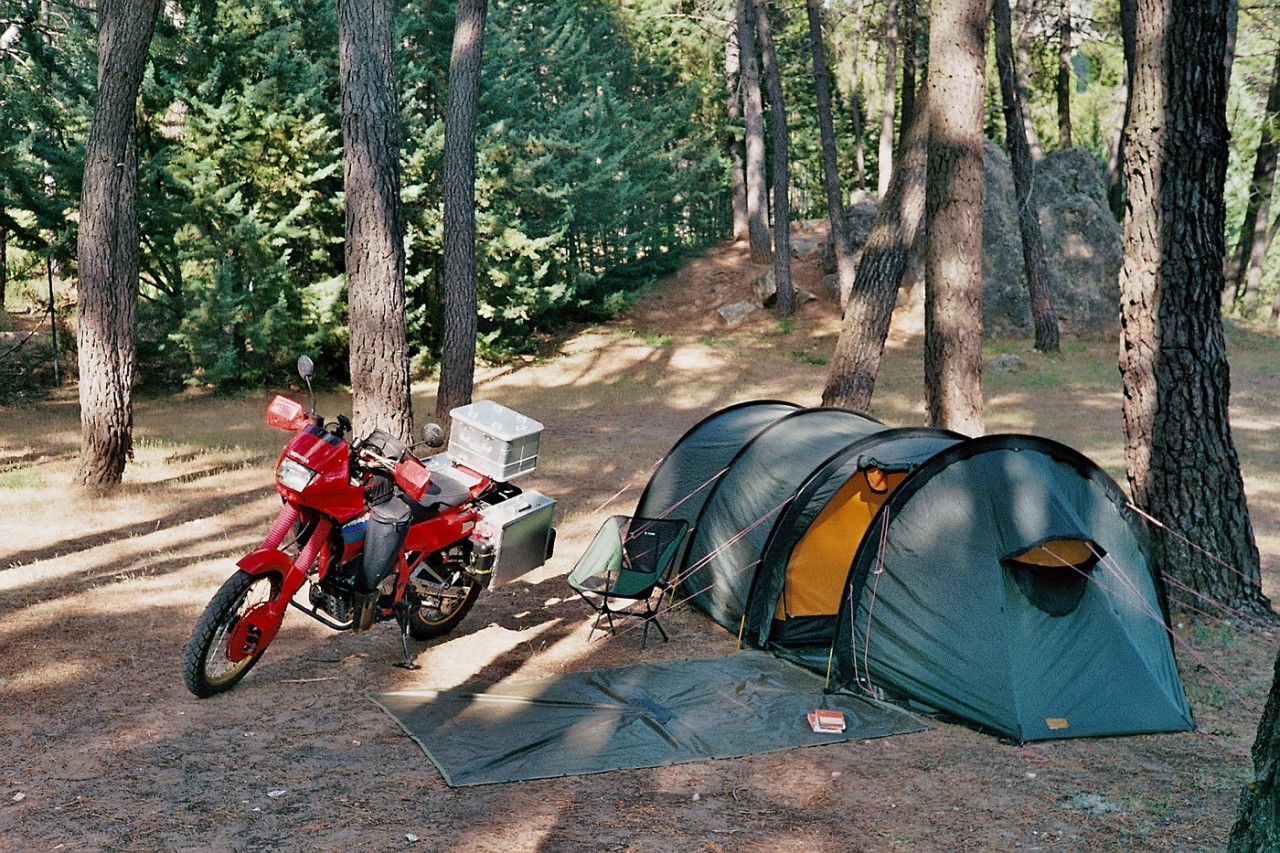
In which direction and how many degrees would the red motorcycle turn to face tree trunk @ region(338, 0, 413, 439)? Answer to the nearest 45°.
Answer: approximately 135° to its right

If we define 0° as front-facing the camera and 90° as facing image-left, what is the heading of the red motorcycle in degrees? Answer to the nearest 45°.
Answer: approximately 45°

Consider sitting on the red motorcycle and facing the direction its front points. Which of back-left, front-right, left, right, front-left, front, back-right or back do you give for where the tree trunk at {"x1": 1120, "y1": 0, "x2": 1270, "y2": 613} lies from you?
back-left

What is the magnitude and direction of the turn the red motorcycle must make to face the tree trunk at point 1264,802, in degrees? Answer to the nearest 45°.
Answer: approximately 90° to its left

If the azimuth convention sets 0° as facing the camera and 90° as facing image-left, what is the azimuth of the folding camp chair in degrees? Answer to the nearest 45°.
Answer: approximately 45°

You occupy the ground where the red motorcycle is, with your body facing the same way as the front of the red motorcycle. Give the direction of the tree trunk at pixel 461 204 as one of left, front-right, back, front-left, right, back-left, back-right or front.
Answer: back-right

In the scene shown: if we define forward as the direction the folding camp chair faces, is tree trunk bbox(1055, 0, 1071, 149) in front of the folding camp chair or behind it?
behind

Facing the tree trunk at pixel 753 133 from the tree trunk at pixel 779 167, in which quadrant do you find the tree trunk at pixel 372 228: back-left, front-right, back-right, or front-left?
back-left

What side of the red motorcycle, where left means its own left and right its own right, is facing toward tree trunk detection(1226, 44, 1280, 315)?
back

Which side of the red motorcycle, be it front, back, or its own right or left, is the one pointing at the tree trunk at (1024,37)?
back
